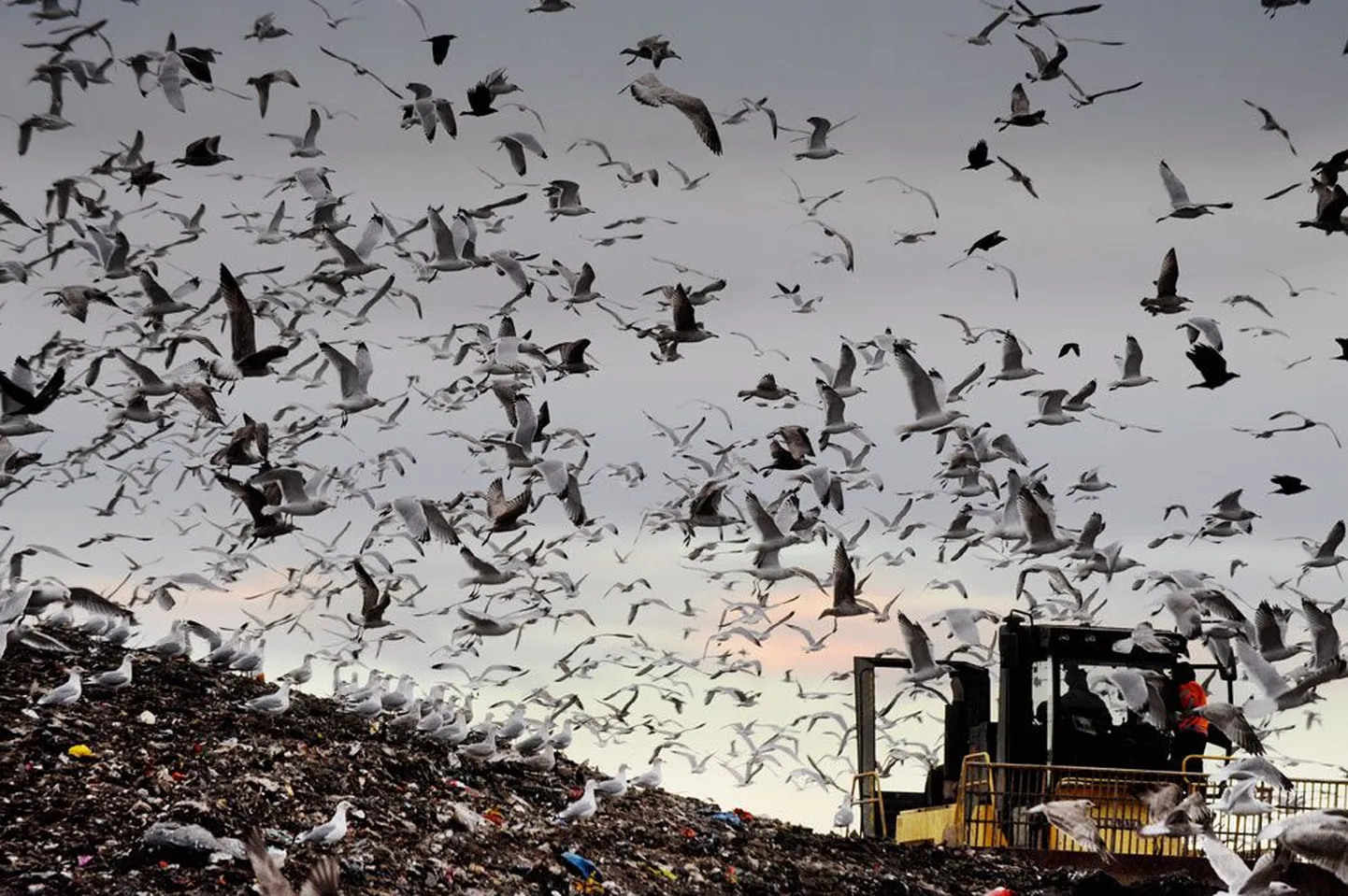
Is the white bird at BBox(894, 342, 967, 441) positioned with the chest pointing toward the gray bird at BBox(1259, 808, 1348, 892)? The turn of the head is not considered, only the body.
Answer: no

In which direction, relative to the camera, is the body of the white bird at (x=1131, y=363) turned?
to the viewer's right

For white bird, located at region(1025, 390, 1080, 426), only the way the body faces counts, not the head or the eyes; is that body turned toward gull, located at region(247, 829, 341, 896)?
no

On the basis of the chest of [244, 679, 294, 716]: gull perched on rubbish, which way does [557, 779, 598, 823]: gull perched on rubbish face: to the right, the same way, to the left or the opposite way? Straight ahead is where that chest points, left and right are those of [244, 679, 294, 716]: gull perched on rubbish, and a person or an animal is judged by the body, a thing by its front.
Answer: the same way

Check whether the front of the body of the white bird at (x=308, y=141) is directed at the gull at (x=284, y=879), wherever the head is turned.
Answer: no

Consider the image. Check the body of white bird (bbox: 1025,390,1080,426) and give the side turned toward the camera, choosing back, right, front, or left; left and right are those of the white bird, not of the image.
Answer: right

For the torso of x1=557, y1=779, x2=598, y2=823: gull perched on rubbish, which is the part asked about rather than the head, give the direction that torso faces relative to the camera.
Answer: to the viewer's right
